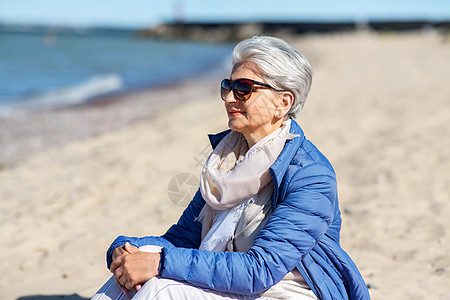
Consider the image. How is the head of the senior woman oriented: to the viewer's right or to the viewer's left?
to the viewer's left

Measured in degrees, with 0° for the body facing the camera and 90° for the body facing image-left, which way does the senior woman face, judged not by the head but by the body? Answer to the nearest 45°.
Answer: approximately 45°
